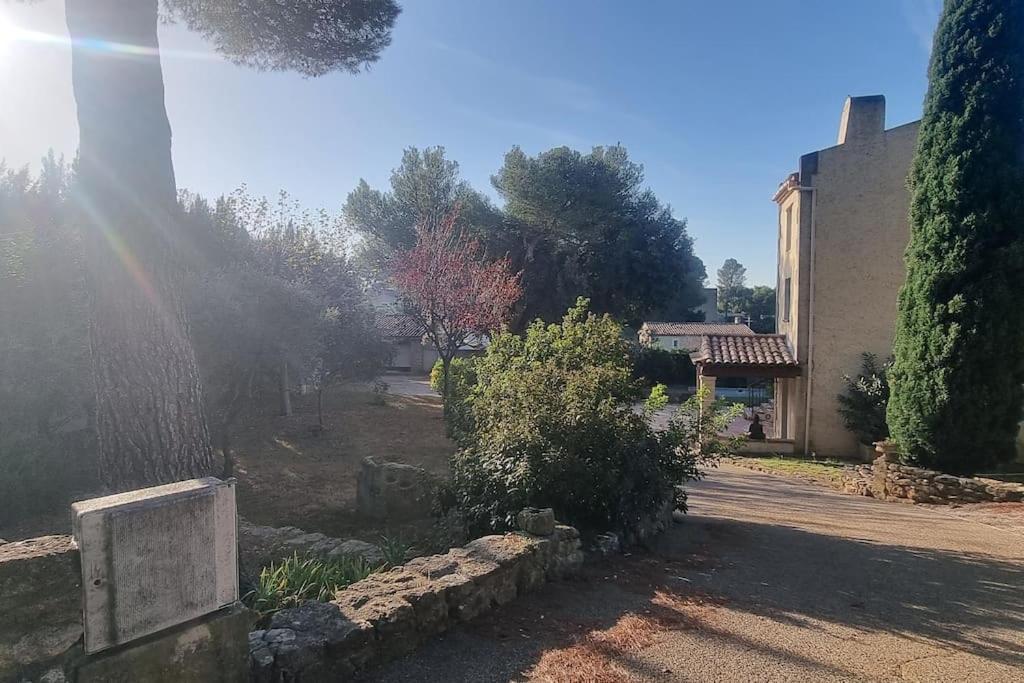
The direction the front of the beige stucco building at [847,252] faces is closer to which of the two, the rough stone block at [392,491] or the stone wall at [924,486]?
the rough stone block

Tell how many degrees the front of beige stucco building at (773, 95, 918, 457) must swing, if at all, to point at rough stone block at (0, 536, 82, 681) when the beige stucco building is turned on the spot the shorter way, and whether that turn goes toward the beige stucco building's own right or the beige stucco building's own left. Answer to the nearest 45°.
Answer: approximately 90° to the beige stucco building's own left

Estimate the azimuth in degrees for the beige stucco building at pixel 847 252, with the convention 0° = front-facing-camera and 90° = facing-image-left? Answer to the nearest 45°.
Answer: approximately 90°

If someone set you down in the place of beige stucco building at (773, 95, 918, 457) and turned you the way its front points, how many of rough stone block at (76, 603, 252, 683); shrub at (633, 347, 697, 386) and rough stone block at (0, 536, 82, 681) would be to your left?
2

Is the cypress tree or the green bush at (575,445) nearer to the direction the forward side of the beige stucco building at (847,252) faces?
the green bush

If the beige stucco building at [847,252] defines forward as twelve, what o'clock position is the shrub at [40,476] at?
The shrub is roughly at 10 o'clock from the beige stucco building.

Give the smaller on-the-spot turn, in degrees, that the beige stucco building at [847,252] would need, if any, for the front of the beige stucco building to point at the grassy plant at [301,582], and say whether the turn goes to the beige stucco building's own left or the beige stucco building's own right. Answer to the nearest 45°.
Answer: approximately 90° to the beige stucco building's own left

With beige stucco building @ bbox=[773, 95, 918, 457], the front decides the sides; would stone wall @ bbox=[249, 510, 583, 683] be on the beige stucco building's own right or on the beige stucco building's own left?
on the beige stucco building's own left

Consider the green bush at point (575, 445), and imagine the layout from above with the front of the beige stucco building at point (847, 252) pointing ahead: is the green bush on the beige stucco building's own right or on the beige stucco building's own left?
on the beige stucco building's own left

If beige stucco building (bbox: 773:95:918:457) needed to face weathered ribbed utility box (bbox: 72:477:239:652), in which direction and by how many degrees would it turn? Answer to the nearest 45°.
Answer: approximately 90° to its left

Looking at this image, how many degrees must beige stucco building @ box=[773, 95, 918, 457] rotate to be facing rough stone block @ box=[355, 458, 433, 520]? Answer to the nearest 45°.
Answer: approximately 90° to its left
